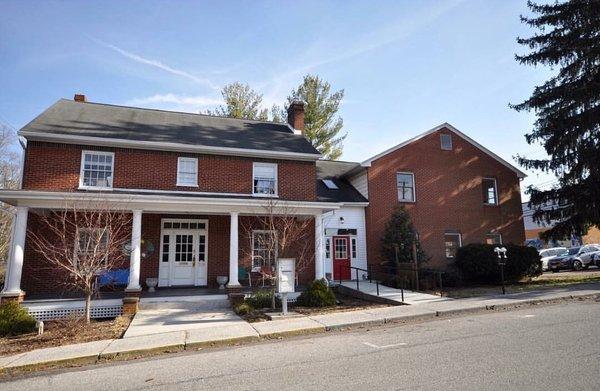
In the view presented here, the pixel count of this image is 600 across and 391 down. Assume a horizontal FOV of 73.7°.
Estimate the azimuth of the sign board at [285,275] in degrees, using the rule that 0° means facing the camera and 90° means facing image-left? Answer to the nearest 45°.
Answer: approximately 0°

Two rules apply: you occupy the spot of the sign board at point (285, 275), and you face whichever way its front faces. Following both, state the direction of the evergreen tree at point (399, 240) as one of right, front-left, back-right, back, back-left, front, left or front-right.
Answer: back-left

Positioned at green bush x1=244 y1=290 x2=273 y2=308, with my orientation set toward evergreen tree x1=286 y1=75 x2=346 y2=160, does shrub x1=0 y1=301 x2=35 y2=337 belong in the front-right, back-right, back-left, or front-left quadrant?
back-left

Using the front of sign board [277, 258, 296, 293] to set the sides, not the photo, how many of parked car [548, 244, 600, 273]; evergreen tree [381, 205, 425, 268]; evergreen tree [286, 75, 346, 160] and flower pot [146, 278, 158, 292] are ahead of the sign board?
0

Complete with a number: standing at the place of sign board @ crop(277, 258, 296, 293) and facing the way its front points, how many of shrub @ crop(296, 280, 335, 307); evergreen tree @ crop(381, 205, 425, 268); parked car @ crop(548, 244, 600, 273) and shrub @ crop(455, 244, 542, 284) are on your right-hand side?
0

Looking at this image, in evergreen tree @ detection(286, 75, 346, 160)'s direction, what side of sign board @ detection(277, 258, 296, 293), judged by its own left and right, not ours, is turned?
back

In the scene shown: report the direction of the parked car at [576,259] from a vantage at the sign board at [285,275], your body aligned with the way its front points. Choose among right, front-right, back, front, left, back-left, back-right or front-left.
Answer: back-left

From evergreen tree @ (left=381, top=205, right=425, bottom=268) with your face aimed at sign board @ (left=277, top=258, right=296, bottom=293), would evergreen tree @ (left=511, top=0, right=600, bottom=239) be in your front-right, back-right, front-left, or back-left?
back-left

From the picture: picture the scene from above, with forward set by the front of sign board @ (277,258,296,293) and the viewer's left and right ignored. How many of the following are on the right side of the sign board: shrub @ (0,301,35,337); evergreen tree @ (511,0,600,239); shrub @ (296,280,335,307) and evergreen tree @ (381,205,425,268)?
1

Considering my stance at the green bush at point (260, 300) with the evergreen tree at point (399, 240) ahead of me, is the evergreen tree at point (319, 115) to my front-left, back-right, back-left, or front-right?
front-left

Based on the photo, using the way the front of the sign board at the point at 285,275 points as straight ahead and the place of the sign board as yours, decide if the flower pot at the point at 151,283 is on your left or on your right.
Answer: on your right

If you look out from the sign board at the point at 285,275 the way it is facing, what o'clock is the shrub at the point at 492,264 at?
The shrub is roughly at 8 o'clock from the sign board.

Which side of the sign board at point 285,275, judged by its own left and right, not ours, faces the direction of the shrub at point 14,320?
right

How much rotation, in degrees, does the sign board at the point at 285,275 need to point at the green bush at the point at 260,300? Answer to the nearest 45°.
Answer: approximately 135° to its right

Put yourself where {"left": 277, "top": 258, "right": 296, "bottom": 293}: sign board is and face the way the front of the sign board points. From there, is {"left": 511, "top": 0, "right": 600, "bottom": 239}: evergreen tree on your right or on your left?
on your left
